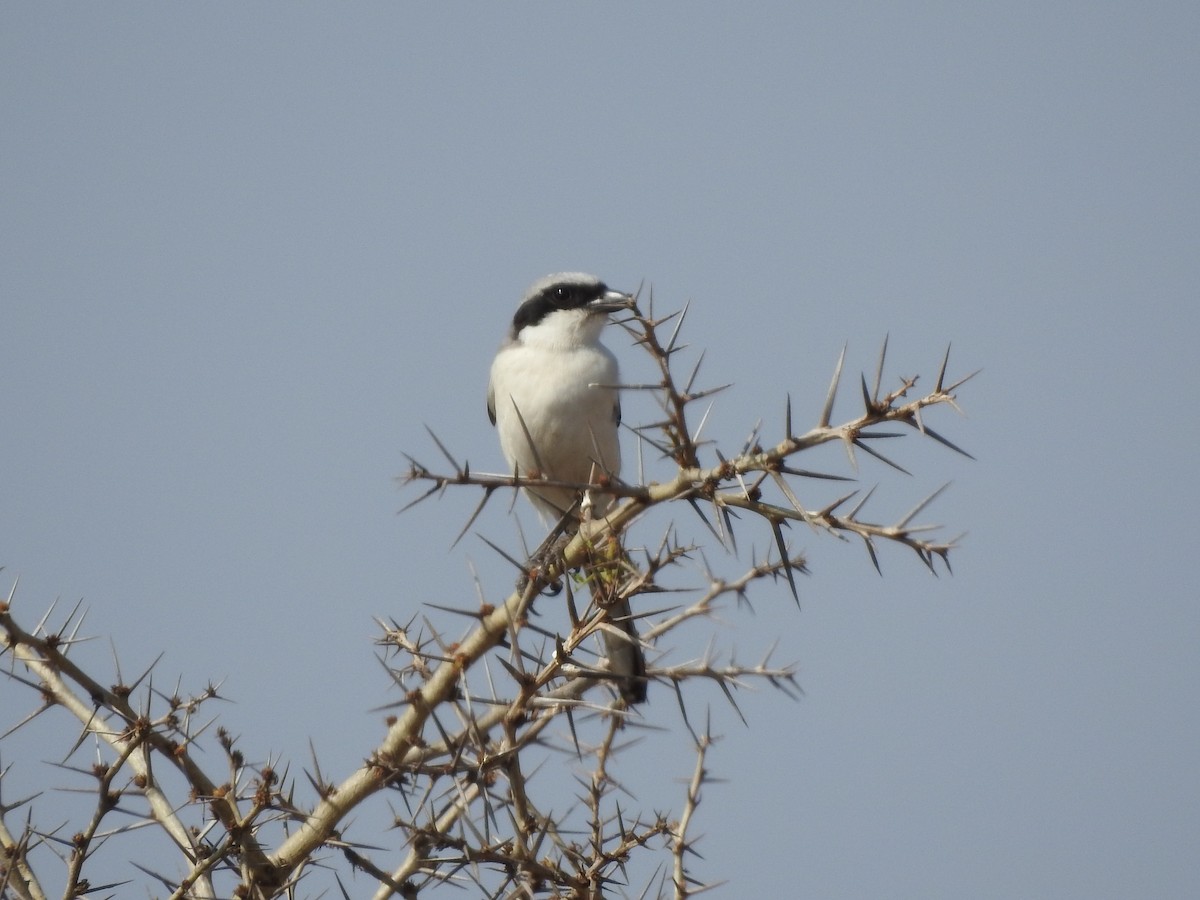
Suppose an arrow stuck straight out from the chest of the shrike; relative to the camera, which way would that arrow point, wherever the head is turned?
toward the camera
